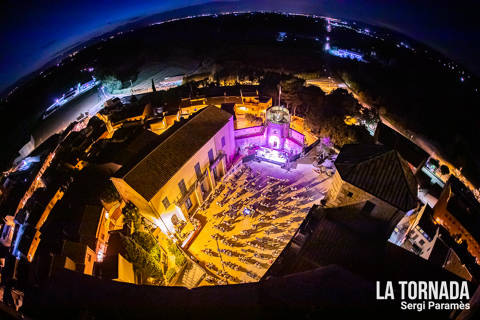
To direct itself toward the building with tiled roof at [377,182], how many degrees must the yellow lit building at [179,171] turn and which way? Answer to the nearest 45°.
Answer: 0° — it already faces it

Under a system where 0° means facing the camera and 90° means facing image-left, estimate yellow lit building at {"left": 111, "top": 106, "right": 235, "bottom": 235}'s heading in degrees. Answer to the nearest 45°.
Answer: approximately 315°
